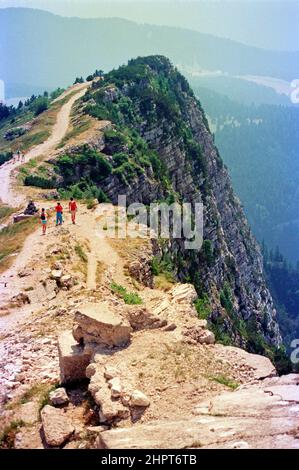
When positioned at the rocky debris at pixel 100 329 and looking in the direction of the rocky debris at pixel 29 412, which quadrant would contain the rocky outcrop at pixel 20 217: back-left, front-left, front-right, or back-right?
back-right

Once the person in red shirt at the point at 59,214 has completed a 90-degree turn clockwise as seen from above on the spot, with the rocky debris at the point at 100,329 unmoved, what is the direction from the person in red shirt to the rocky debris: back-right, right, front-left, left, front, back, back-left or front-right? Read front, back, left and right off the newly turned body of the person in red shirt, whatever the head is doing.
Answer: right

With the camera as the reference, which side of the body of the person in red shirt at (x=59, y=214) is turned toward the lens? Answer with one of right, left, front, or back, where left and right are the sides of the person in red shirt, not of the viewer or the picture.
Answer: back

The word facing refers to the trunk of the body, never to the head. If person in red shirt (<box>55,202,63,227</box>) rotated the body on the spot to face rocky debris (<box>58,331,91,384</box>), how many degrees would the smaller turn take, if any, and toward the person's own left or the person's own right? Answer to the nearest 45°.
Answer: approximately 180°

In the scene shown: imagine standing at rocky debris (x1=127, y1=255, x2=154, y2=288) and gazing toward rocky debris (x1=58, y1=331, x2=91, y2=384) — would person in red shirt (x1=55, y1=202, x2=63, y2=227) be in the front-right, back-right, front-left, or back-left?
back-right

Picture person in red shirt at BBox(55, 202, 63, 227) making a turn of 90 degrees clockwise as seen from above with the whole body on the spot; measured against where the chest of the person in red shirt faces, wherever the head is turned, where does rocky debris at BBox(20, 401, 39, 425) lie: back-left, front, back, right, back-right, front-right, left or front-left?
right

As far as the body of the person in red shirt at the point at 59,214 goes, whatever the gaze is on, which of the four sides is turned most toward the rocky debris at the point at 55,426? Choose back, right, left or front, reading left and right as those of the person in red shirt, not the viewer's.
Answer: back

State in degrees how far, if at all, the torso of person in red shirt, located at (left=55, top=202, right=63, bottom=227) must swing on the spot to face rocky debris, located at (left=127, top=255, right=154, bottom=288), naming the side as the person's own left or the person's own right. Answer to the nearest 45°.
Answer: approximately 135° to the person's own right
